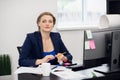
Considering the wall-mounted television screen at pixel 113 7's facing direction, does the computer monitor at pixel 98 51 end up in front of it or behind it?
in front

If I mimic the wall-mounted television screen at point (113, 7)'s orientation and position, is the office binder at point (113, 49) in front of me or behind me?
in front

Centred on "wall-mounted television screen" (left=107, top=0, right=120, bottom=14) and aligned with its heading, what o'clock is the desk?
The desk is roughly at 1 o'clock from the wall-mounted television screen.
